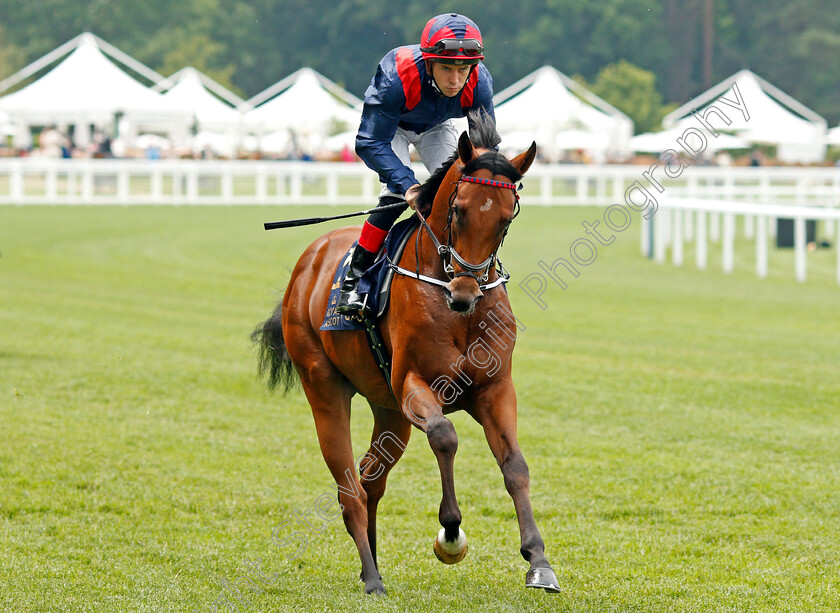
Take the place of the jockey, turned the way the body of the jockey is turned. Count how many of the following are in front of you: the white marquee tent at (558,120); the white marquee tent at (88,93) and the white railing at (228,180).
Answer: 0

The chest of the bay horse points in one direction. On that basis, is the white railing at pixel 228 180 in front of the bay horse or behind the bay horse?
behind

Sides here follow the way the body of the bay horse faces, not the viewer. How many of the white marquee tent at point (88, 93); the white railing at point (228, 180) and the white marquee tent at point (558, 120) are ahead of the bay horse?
0

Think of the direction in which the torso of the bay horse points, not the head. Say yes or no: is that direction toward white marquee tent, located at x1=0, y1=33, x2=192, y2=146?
no

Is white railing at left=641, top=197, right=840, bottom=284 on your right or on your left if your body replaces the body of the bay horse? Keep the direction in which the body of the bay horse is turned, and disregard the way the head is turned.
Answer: on your left

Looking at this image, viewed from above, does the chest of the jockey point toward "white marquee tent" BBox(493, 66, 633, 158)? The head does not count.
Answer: no

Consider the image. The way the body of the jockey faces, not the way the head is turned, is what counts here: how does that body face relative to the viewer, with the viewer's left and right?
facing the viewer and to the right of the viewer

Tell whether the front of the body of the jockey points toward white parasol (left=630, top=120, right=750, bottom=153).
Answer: no

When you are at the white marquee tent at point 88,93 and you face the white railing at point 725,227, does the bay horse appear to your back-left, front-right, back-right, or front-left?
front-right

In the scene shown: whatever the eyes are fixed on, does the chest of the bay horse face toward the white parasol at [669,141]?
no

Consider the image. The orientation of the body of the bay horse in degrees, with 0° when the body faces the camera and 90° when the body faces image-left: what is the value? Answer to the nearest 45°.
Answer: approximately 315°

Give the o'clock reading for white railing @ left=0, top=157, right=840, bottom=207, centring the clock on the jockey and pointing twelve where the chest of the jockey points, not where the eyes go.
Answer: The white railing is roughly at 7 o'clock from the jockey.

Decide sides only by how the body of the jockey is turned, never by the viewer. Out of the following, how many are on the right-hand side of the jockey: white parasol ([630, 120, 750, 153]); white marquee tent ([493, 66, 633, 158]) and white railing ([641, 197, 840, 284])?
0
